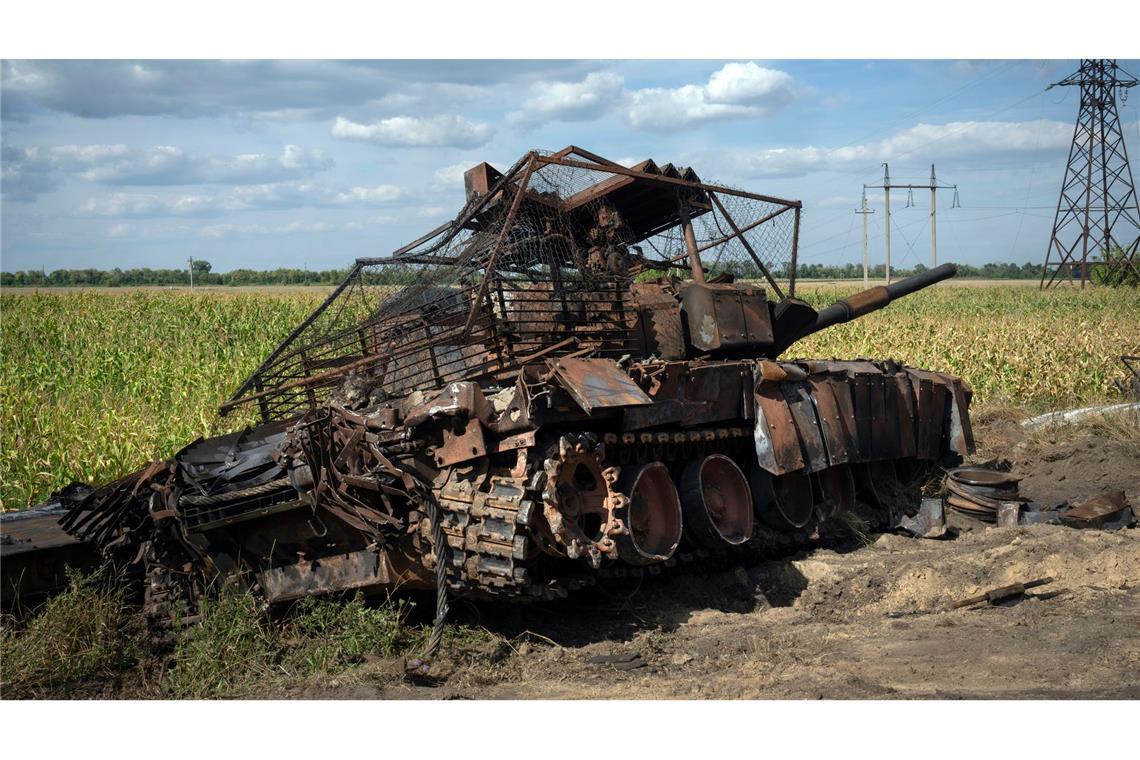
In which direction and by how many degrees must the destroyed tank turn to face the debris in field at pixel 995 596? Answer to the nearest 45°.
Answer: approximately 45° to its right

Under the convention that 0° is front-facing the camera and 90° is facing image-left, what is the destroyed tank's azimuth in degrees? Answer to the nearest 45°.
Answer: approximately 225°

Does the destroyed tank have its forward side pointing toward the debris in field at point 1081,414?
yes

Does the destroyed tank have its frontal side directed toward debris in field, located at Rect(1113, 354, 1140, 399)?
yes

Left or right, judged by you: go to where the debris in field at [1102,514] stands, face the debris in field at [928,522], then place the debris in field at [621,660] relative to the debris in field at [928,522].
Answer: left
